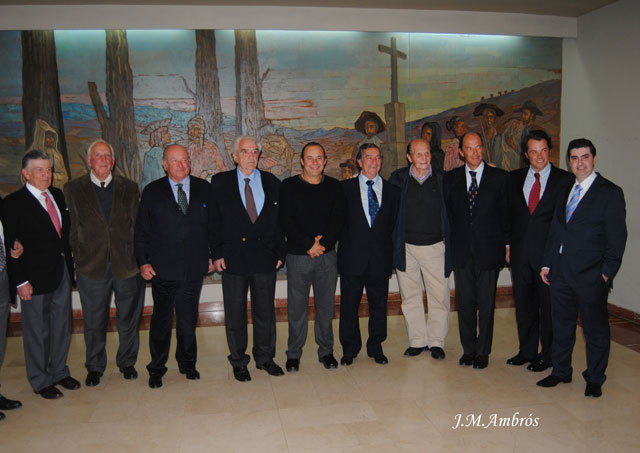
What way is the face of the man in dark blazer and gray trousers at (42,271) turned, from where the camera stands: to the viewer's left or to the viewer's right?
to the viewer's right

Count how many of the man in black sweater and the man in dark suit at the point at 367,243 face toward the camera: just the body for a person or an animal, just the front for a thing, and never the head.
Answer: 2

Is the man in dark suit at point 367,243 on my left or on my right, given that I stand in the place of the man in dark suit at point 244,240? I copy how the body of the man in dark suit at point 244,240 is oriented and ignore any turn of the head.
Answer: on my left

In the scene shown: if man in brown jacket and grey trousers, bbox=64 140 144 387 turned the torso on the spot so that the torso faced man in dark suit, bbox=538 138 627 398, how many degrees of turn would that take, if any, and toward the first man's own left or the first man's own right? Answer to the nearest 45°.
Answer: approximately 45° to the first man's own left

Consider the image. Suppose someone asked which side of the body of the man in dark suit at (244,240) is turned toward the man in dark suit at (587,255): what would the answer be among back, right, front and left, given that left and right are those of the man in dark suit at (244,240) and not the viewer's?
left

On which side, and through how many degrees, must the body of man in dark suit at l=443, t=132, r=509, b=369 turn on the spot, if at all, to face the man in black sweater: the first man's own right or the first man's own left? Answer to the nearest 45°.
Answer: approximately 90° to the first man's own right

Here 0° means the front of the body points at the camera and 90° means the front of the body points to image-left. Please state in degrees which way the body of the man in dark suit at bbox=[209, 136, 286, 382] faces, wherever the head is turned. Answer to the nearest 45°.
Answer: approximately 0°
